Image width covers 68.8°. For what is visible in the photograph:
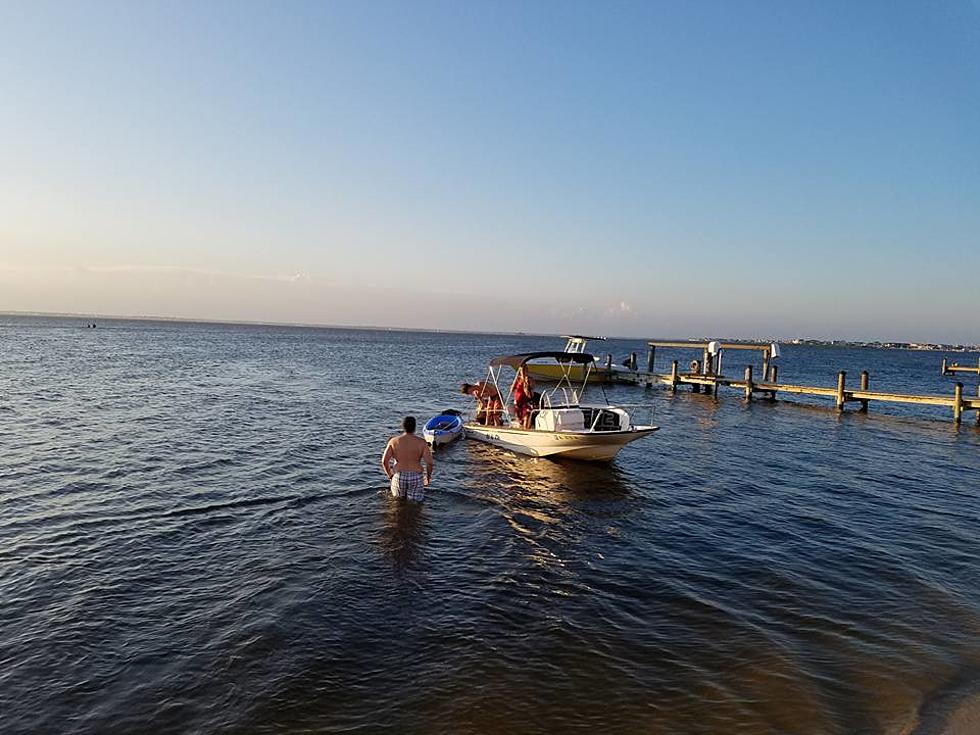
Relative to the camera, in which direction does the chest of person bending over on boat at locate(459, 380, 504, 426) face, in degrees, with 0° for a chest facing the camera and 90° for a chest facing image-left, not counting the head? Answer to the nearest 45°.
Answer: approximately 90°

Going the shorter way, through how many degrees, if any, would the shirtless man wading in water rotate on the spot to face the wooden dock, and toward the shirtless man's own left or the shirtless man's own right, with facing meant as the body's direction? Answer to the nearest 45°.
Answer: approximately 45° to the shirtless man's own right

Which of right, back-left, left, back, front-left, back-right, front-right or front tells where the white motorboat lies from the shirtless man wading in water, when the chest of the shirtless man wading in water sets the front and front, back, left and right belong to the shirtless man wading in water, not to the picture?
front-right

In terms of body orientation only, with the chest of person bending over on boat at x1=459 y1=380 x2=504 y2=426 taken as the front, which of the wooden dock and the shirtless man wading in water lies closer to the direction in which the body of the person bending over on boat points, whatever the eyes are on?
the shirtless man wading in water

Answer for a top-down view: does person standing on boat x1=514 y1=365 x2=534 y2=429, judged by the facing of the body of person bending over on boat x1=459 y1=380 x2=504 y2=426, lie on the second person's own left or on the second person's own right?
on the second person's own left

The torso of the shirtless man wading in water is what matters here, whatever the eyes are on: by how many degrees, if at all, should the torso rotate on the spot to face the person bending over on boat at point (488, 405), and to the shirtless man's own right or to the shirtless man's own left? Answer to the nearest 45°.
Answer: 0° — they already face them

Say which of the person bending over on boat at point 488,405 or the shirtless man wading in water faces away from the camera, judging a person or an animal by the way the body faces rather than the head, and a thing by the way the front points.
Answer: the shirtless man wading in water

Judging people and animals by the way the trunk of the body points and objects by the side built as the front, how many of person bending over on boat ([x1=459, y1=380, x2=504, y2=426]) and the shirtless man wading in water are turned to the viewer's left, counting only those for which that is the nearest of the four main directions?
1

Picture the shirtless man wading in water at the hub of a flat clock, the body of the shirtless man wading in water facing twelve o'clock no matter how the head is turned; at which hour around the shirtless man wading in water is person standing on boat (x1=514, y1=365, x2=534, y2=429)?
The person standing on boat is roughly at 1 o'clock from the shirtless man wading in water.

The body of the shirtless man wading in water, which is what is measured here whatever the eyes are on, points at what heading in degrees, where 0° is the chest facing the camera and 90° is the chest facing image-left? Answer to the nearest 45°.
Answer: approximately 180°

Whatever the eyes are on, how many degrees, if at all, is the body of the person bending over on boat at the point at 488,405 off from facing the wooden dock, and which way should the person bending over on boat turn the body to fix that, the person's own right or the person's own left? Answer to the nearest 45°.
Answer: approximately 135° to the person's own right

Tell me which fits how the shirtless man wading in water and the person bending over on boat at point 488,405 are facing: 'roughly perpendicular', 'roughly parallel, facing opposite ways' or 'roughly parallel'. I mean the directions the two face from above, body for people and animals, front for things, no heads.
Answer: roughly perpendicular
